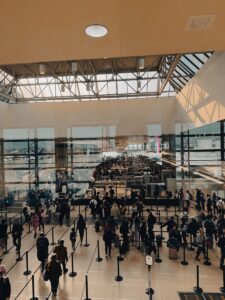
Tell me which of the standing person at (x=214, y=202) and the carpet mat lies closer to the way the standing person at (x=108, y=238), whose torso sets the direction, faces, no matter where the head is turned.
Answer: the standing person

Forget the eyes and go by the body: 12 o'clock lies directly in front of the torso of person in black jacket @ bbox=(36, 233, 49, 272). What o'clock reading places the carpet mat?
The carpet mat is roughly at 4 o'clock from the person in black jacket.

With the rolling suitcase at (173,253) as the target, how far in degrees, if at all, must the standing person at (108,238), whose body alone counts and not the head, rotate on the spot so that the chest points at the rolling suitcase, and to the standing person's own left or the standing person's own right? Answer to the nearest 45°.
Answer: approximately 90° to the standing person's own right

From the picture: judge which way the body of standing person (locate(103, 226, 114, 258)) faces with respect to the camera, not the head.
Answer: away from the camera

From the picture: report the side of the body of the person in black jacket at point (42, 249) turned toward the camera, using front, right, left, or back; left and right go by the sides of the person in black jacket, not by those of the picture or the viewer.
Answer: back

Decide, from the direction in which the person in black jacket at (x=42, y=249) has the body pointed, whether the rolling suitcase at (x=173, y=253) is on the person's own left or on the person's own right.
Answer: on the person's own right

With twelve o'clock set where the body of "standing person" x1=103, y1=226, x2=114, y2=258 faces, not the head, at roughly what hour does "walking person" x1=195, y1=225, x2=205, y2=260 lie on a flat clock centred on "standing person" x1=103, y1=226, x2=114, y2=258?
"walking person" x1=195, y1=225, x2=205, y2=260 is roughly at 3 o'clock from "standing person" x1=103, y1=226, x2=114, y2=258.

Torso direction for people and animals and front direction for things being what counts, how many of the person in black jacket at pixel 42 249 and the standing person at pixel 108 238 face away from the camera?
2

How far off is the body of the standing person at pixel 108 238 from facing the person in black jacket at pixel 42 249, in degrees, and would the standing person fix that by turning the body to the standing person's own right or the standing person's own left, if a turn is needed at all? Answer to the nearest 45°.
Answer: approximately 135° to the standing person's own left

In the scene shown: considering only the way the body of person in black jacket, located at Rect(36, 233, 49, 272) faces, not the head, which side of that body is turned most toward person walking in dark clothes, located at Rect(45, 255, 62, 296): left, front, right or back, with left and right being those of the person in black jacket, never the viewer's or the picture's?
back

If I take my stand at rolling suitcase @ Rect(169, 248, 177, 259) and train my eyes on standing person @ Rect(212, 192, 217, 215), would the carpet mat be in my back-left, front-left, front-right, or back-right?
back-right

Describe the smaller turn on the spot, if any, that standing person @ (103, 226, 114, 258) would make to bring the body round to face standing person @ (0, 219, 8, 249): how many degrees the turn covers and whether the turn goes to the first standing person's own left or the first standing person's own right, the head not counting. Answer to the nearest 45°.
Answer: approximately 90° to the first standing person's own left
